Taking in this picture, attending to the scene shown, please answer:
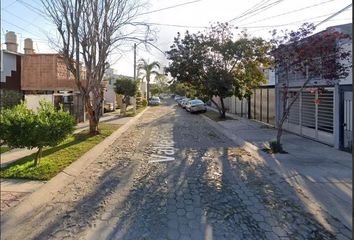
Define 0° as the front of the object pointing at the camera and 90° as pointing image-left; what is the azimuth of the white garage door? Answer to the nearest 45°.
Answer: approximately 45°

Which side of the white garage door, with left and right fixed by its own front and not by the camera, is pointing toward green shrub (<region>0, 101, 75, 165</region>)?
front

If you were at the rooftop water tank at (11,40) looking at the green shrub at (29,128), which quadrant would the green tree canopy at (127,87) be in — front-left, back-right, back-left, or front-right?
back-left

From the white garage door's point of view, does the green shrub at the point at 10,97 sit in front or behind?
in front

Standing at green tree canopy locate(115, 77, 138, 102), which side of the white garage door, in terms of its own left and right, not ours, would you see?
right

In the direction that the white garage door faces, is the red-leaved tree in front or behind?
in front

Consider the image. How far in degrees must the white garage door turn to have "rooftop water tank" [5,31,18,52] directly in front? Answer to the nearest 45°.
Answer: approximately 45° to its right
